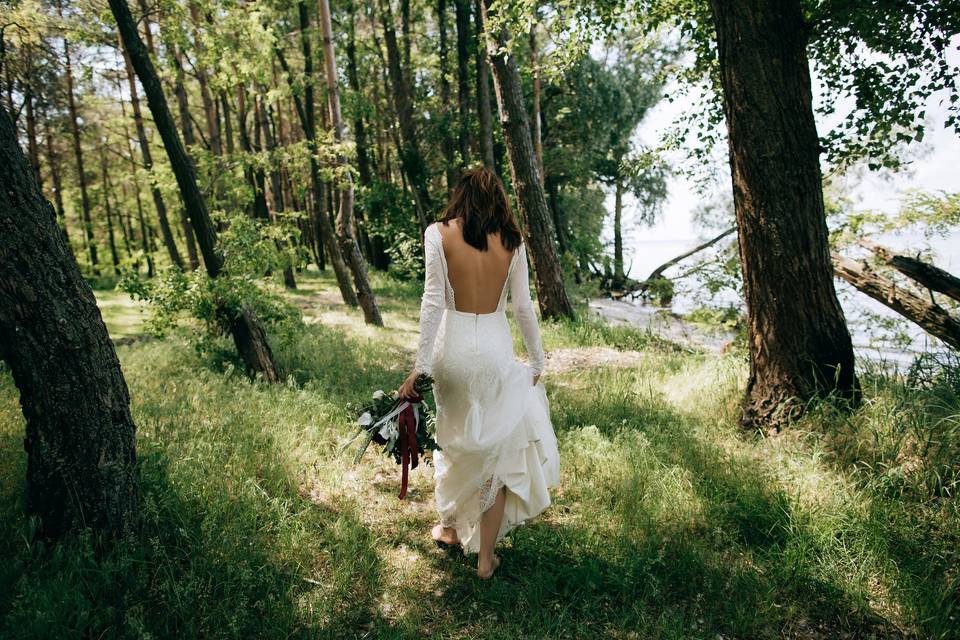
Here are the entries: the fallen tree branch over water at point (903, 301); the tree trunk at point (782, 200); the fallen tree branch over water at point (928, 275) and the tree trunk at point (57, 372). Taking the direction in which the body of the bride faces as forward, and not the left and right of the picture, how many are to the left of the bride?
1

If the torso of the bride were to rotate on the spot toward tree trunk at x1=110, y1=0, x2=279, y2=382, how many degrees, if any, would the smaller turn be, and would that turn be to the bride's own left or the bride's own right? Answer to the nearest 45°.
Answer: approximately 45° to the bride's own left

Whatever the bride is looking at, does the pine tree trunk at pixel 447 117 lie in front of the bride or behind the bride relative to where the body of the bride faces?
in front

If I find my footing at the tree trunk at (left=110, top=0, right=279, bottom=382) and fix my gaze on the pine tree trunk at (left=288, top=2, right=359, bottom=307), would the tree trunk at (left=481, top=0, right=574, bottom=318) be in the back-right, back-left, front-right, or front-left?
front-right

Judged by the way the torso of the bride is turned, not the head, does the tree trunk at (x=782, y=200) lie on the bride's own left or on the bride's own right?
on the bride's own right

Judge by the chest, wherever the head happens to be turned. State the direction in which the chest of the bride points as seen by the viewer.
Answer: away from the camera

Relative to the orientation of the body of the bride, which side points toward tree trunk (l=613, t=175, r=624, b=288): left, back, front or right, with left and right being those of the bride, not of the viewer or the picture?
front

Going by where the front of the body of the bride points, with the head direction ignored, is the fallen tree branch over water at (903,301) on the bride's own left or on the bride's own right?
on the bride's own right

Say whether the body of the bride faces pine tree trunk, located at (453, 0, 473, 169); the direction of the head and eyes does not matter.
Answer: yes

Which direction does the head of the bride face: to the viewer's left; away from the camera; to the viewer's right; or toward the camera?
away from the camera

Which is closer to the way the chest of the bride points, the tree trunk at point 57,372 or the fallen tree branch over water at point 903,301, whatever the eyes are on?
the fallen tree branch over water

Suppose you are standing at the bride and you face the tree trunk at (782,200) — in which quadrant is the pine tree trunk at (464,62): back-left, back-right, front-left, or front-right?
front-left
